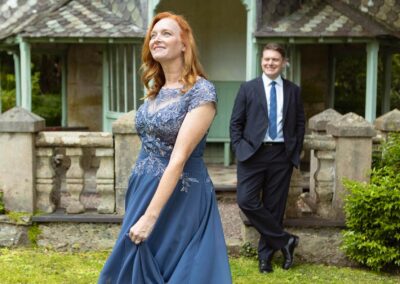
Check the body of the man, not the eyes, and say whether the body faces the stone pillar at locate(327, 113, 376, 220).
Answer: no

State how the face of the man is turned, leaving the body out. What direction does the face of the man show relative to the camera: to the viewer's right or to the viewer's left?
to the viewer's left

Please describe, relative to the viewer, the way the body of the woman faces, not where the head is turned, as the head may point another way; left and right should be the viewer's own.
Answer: facing the viewer and to the left of the viewer

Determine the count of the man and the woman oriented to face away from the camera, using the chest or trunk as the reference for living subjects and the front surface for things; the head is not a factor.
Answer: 0

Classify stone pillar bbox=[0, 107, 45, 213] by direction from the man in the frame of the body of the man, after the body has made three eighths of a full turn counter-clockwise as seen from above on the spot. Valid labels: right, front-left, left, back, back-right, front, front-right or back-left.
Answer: back-left

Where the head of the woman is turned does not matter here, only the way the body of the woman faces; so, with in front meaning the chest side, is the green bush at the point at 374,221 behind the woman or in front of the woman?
behind

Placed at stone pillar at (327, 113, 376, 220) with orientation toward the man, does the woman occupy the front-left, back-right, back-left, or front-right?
front-left

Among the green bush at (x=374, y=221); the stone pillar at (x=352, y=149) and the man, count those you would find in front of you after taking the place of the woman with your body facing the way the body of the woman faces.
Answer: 0

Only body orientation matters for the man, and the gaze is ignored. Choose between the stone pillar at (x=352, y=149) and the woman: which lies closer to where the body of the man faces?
the woman

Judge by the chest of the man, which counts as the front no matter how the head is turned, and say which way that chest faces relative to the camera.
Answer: toward the camera

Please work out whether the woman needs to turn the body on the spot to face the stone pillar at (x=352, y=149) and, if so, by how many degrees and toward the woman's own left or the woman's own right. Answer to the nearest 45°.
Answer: approximately 180°

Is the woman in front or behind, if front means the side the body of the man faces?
in front

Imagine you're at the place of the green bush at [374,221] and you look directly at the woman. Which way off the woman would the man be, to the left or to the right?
right
